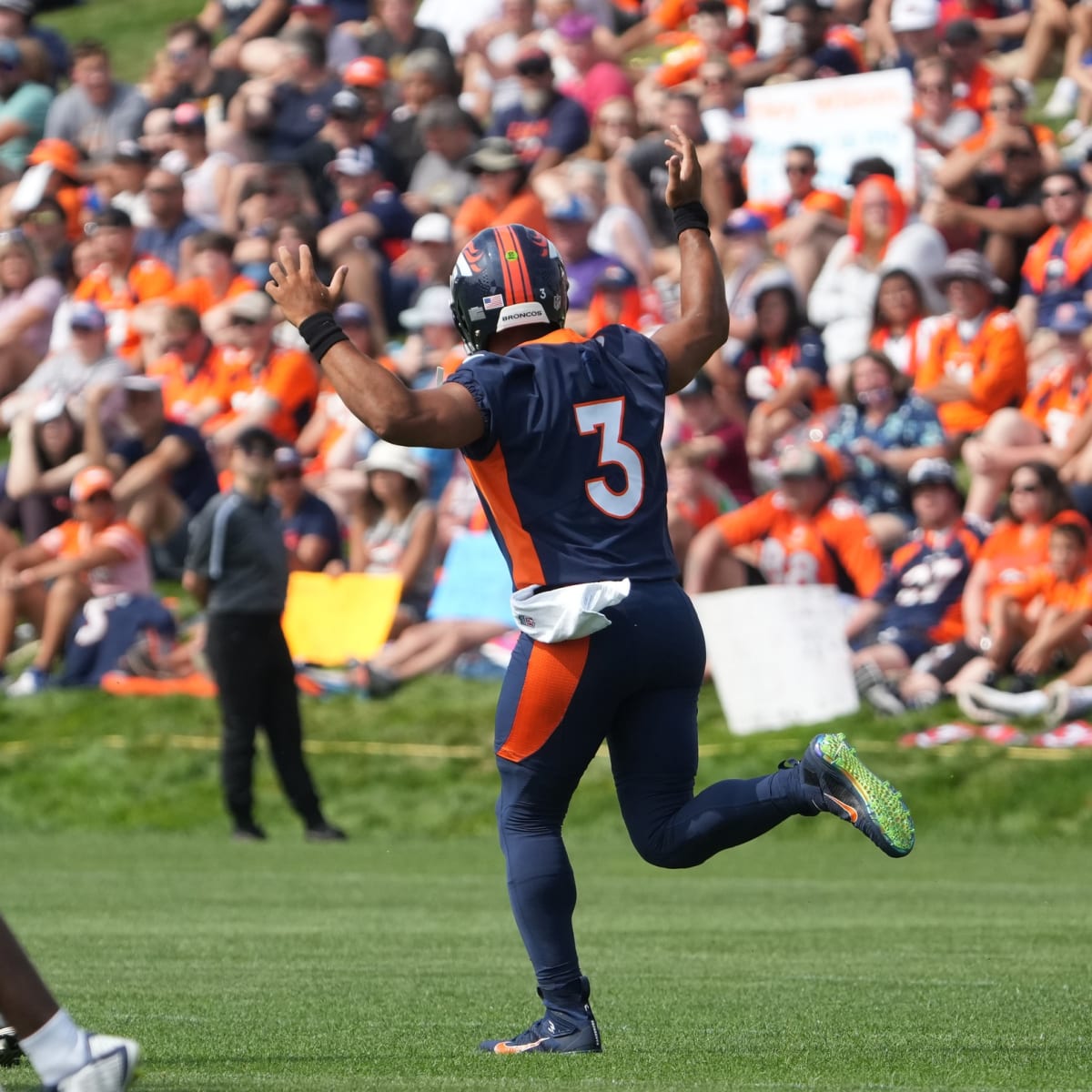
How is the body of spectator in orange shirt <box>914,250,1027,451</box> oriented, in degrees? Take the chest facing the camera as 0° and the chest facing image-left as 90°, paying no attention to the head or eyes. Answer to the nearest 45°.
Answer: approximately 45°

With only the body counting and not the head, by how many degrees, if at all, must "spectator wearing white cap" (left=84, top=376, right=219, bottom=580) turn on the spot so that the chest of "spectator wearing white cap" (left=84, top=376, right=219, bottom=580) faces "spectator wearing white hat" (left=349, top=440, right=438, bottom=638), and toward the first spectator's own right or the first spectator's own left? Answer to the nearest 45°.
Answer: approximately 90° to the first spectator's own left

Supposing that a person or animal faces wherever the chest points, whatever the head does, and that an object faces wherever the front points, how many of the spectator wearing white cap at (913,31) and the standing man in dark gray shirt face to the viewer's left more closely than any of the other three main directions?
0

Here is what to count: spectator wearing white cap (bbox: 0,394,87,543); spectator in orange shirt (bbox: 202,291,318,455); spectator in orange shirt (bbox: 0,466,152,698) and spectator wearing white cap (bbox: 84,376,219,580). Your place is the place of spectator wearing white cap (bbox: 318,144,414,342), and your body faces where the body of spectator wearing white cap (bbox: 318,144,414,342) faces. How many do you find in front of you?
4

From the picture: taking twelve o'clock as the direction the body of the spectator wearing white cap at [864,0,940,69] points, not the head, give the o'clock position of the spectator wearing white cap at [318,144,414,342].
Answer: the spectator wearing white cap at [318,144,414,342] is roughly at 3 o'clock from the spectator wearing white cap at [864,0,940,69].

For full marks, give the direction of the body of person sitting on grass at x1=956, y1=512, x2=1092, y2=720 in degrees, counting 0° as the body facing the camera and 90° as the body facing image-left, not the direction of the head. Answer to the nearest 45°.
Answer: approximately 45°

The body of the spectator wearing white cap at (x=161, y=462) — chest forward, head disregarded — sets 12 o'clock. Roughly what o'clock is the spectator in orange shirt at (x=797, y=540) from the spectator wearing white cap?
The spectator in orange shirt is roughly at 9 o'clock from the spectator wearing white cap.

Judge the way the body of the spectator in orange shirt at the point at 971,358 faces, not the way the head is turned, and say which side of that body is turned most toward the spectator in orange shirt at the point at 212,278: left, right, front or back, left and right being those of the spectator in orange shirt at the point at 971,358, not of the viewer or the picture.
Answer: right

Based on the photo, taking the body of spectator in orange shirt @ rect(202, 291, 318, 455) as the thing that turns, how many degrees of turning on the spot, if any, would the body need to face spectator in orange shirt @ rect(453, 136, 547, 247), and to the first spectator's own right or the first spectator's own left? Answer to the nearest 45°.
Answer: approximately 135° to the first spectator's own left

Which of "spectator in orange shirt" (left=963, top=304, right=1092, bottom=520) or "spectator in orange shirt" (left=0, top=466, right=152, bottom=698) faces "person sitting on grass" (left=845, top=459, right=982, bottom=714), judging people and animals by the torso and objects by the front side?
"spectator in orange shirt" (left=963, top=304, right=1092, bottom=520)

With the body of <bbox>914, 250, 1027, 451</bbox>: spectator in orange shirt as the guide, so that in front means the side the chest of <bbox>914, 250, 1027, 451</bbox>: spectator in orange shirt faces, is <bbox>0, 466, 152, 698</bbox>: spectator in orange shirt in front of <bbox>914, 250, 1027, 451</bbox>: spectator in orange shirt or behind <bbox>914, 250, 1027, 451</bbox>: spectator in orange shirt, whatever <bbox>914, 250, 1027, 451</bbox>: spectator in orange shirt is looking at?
in front
